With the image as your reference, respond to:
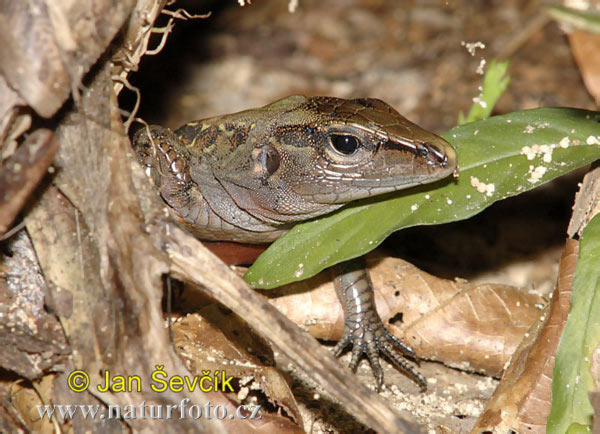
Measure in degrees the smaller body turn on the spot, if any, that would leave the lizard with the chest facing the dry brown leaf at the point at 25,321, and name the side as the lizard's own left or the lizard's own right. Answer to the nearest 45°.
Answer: approximately 135° to the lizard's own right

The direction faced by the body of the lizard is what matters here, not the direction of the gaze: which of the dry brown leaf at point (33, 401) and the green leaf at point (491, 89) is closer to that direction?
the green leaf

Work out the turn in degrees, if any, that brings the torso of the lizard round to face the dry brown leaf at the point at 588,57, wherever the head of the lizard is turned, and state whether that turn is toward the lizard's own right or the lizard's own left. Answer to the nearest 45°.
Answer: approximately 45° to the lizard's own left

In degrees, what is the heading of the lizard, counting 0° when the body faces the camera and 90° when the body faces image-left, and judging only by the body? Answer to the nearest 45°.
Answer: approximately 270°

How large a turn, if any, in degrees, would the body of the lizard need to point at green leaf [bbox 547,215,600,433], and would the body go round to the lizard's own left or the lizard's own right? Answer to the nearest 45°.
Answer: approximately 45° to the lizard's own right

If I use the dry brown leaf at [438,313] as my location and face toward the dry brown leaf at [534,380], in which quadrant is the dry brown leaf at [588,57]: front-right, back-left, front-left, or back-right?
back-left

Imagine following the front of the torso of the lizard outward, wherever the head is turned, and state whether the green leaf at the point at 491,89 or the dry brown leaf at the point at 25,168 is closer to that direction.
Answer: the green leaf

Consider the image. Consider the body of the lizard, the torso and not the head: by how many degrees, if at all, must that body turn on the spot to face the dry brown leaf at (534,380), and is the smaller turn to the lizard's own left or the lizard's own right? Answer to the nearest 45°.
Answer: approximately 45° to the lizard's own right
